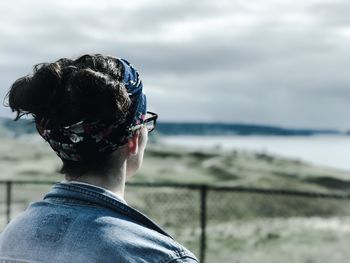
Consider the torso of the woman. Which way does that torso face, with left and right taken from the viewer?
facing away from the viewer and to the right of the viewer

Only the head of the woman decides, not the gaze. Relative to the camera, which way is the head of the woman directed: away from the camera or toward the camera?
away from the camera

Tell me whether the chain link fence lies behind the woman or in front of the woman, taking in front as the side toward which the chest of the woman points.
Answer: in front
